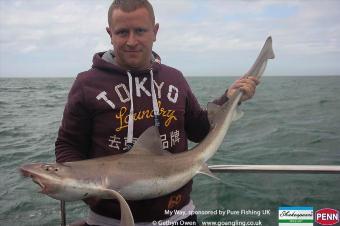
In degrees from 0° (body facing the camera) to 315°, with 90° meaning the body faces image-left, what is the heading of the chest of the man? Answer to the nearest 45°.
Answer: approximately 0°

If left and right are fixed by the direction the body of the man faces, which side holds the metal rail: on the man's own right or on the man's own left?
on the man's own left
